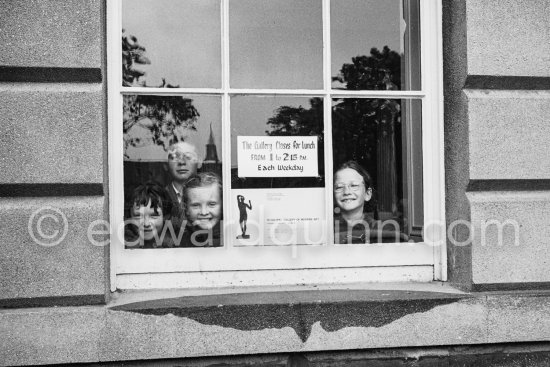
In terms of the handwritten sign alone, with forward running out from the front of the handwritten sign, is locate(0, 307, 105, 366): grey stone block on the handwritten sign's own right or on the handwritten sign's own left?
on the handwritten sign's own right

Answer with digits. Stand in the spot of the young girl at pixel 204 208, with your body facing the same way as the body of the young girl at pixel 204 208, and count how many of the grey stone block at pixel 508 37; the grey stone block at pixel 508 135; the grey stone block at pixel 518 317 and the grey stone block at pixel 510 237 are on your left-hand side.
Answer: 4

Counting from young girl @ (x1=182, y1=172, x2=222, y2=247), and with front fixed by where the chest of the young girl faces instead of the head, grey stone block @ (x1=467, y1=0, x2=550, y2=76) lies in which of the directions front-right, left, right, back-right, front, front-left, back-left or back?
left

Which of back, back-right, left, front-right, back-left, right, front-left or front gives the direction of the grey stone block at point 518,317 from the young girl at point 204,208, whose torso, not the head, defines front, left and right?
left

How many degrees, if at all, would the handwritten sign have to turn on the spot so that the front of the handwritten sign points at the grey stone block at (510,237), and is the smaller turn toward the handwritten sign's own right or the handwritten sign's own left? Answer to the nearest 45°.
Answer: approximately 90° to the handwritten sign's own left

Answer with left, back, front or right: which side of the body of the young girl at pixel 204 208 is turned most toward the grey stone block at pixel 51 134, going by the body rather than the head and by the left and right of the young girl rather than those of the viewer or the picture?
right

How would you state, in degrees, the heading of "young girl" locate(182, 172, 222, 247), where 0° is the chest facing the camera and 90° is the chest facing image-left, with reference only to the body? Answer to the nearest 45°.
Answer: approximately 0°

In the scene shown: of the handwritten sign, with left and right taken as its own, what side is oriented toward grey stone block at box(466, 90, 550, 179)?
left

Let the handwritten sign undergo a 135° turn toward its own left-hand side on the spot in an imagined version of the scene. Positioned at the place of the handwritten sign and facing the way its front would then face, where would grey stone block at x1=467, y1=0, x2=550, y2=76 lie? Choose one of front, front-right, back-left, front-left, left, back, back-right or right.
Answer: front-right

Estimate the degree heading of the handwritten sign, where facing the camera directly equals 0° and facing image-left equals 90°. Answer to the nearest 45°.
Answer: approximately 0°

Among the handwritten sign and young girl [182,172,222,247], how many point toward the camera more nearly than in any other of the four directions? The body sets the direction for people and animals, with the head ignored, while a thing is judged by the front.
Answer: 2
